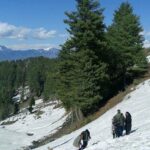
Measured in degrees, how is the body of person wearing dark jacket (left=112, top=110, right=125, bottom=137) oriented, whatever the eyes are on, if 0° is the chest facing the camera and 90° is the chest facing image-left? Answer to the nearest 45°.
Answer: approximately 180°

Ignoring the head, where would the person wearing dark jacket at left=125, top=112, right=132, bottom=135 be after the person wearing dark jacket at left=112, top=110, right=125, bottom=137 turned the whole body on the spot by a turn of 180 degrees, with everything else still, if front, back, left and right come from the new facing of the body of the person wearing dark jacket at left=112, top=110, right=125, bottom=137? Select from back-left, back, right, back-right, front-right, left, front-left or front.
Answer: back-left
